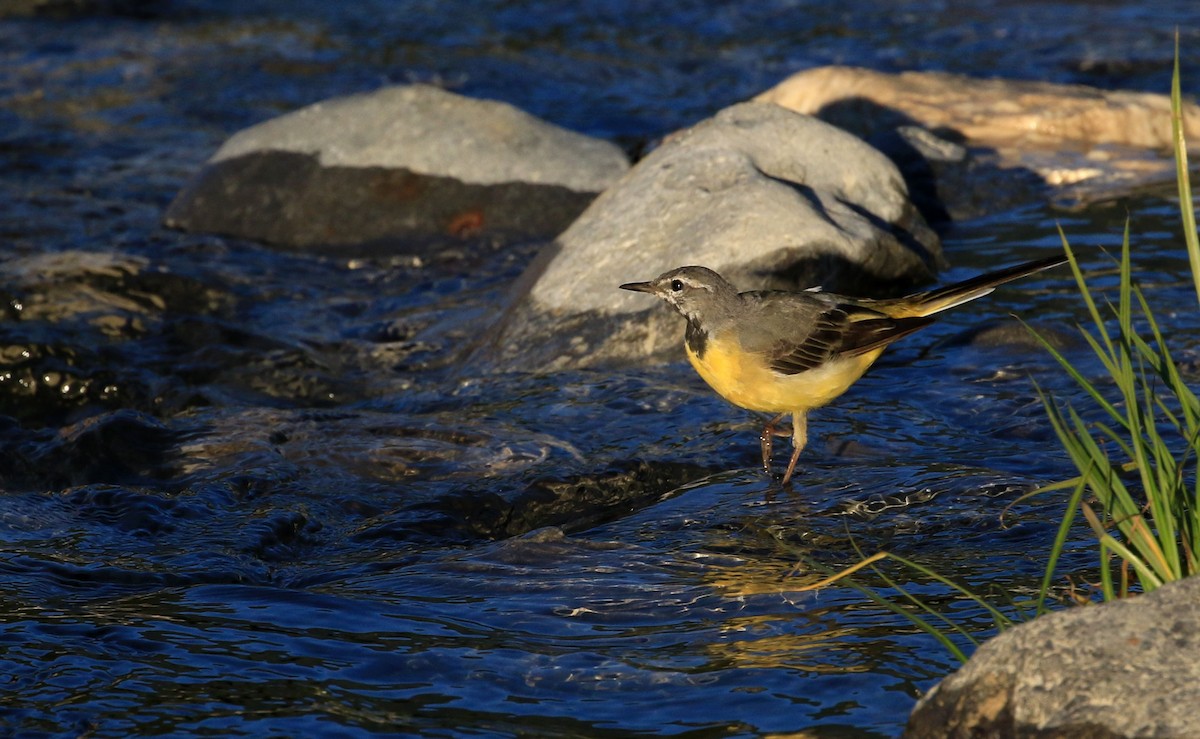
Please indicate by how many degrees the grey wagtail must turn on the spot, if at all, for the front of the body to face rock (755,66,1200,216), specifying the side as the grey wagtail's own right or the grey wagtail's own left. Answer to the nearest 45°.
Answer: approximately 90° to the grey wagtail's own right

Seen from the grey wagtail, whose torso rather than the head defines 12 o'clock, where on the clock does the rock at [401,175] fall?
The rock is roughly at 2 o'clock from the grey wagtail.

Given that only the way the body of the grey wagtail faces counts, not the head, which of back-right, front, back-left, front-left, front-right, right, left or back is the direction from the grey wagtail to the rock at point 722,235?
right

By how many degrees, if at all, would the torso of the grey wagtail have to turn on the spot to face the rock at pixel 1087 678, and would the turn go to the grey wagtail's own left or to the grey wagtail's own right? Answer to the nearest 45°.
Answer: approximately 90° to the grey wagtail's own left

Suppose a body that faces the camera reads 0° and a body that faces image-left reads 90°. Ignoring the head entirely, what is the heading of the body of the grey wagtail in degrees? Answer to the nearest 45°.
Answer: approximately 90°
